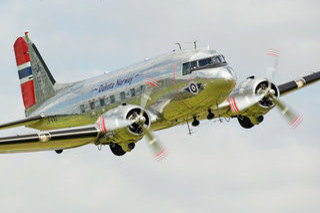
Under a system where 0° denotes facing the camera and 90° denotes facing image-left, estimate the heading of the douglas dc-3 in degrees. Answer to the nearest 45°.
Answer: approximately 315°
